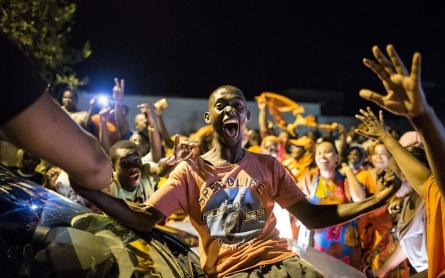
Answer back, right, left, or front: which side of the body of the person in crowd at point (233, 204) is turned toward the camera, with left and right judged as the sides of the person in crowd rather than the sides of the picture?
front

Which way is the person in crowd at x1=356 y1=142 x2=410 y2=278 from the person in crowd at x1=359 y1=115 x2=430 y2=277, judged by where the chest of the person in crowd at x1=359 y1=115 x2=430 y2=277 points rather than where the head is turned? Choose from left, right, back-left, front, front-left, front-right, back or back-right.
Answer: right

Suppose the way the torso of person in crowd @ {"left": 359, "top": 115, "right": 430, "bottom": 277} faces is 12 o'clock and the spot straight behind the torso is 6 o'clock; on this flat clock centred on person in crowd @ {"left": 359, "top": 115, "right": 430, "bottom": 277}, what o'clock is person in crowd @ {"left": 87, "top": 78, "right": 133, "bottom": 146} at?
person in crowd @ {"left": 87, "top": 78, "right": 133, "bottom": 146} is roughly at 1 o'clock from person in crowd @ {"left": 359, "top": 115, "right": 430, "bottom": 277}.

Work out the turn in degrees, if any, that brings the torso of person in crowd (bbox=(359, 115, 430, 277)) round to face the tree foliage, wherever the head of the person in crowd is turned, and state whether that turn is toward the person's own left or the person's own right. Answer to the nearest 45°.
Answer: approximately 45° to the person's own right

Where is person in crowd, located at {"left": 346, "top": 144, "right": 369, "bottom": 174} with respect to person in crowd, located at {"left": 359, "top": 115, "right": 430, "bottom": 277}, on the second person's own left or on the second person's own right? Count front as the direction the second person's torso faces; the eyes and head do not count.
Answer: on the second person's own right

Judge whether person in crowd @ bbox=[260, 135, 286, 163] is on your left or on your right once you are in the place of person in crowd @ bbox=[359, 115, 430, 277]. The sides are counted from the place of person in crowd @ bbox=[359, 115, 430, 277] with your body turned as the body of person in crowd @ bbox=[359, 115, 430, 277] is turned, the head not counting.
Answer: on your right

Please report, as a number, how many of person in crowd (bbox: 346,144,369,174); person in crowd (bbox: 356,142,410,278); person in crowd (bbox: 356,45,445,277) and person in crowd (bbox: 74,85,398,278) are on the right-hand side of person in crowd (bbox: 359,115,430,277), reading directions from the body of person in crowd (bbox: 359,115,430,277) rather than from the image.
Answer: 2

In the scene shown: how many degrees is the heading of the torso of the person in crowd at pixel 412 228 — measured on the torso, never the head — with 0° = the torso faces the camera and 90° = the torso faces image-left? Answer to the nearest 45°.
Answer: approximately 90°
